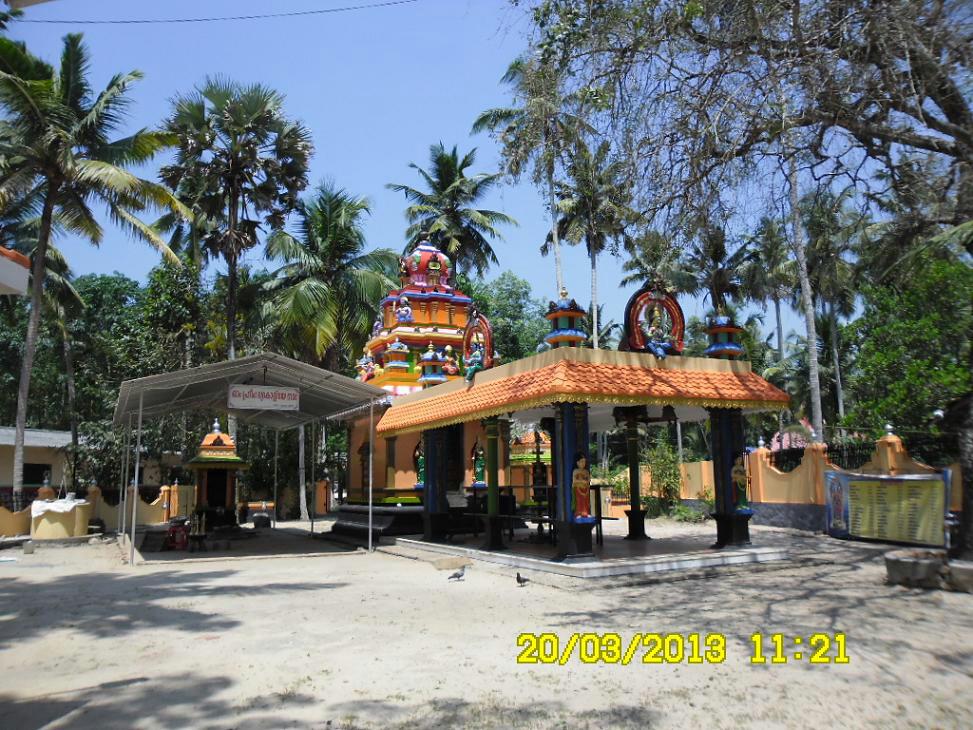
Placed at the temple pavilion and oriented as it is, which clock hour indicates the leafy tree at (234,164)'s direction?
The leafy tree is roughly at 6 o'clock from the temple pavilion.

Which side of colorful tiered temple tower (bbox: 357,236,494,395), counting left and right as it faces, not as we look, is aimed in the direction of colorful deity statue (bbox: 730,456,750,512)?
front

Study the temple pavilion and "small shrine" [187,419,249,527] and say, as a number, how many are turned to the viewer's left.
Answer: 0

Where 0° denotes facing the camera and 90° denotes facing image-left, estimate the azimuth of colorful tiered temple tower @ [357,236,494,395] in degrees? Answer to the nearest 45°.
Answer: approximately 315°

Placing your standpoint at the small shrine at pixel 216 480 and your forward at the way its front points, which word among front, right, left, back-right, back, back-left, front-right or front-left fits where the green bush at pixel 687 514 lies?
left

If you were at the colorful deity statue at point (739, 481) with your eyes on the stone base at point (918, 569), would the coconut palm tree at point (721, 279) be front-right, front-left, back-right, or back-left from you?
back-left

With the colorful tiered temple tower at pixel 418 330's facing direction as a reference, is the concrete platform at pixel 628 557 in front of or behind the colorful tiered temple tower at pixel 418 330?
in front

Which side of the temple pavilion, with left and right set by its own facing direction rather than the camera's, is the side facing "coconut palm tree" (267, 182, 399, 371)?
back

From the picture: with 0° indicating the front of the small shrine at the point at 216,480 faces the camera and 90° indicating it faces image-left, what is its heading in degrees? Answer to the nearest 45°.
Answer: approximately 0°
